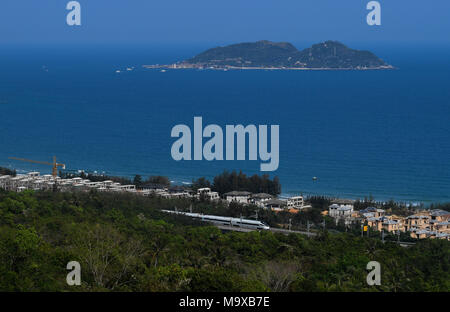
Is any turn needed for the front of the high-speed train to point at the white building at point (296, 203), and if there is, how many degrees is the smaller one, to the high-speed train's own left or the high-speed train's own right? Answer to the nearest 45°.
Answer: approximately 90° to the high-speed train's own left

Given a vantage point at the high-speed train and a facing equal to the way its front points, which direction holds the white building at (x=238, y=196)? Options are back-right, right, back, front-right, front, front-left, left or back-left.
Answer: back-left

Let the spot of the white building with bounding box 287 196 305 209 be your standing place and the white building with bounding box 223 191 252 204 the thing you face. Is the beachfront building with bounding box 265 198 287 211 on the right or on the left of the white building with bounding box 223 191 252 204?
left

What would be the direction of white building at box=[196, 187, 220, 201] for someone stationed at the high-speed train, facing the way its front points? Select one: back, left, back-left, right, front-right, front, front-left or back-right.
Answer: back-left

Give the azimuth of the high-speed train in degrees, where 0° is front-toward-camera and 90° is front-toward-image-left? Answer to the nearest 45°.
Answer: approximately 315°

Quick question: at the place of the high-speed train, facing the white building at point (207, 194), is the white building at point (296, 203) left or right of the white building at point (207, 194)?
right

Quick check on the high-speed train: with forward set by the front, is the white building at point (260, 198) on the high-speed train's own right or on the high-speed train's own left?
on the high-speed train's own left

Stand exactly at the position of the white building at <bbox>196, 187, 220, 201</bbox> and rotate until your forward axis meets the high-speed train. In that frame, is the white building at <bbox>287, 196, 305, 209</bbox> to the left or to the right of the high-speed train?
left

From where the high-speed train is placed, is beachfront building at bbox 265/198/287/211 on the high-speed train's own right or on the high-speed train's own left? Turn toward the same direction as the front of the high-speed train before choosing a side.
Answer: on the high-speed train's own left
